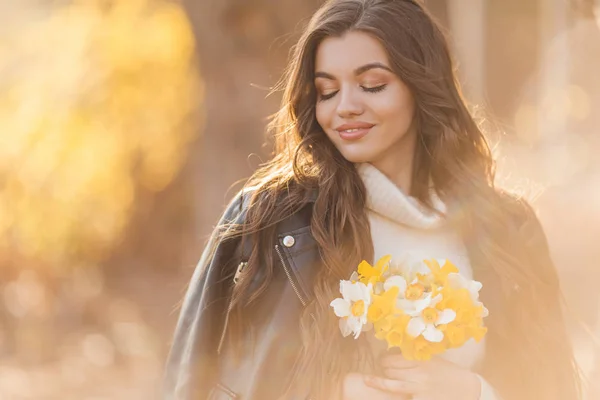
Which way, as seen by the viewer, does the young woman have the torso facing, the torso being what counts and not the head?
toward the camera
